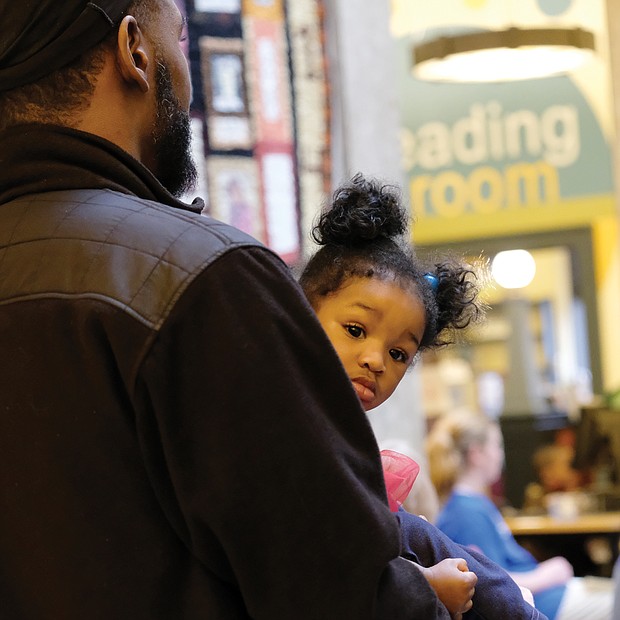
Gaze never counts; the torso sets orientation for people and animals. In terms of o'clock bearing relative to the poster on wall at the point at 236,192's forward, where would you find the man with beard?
The man with beard is roughly at 12 o'clock from the poster on wall.

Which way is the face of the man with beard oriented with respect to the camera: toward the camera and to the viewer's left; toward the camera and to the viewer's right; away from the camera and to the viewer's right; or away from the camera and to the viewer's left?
away from the camera and to the viewer's right

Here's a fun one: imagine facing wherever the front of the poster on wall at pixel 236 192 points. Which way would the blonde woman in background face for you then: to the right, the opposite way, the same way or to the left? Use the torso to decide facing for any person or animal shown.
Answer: to the left

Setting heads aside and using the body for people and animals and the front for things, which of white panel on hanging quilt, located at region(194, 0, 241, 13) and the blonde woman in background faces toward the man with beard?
the white panel on hanging quilt

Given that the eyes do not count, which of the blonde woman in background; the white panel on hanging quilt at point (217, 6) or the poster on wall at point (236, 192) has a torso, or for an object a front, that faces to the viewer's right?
the blonde woman in background

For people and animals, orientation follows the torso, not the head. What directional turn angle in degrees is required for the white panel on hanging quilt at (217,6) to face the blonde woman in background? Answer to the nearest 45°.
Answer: approximately 135° to its left

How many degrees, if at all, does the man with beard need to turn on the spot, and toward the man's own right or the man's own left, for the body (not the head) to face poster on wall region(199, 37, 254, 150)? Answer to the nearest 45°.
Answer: approximately 45° to the man's own left

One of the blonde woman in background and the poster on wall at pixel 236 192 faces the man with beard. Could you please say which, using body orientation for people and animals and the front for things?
the poster on wall

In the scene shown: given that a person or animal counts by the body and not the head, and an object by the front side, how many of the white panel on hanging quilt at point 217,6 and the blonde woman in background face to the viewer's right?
1
